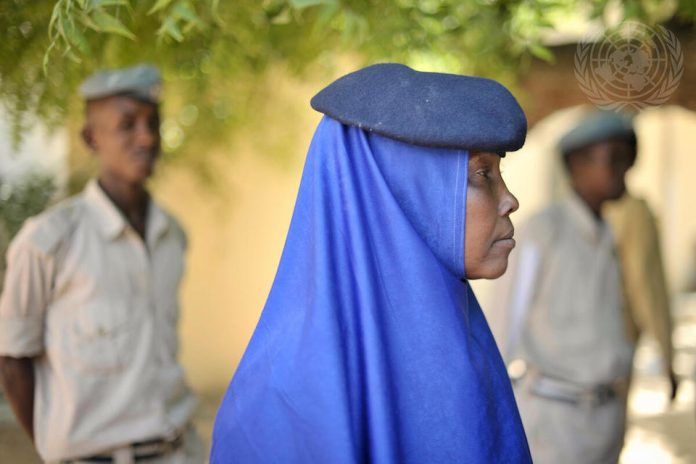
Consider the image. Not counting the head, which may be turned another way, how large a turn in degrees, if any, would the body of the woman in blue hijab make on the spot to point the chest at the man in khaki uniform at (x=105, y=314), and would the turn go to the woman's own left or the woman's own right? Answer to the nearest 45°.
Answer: approximately 135° to the woman's own left

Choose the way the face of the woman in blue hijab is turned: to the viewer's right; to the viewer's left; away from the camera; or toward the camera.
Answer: to the viewer's right

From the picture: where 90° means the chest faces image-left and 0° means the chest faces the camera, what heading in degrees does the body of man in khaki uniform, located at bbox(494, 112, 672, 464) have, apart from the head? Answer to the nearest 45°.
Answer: approximately 315°

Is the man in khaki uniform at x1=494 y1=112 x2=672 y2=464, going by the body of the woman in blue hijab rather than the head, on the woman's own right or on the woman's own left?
on the woman's own left

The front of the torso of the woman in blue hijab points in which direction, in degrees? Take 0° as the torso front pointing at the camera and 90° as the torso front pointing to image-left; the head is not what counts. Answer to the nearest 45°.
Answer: approximately 270°

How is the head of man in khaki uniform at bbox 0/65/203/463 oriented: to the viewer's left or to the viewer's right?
to the viewer's right

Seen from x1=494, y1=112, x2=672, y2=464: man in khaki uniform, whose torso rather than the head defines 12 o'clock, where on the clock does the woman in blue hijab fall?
The woman in blue hijab is roughly at 2 o'clock from the man in khaki uniform.

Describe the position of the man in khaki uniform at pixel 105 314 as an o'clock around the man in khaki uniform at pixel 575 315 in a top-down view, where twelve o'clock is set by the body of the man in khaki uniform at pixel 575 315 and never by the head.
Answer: the man in khaki uniform at pixel 105 314 is roughly at 3 o'clock from the man in khaki uniform at pixel 575 315.
